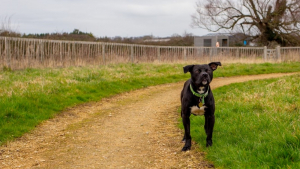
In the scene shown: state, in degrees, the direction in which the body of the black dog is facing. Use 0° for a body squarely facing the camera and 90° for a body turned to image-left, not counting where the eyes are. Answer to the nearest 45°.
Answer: approximately 0°

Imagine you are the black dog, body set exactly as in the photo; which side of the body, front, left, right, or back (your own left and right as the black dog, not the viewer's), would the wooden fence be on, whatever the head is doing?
back
